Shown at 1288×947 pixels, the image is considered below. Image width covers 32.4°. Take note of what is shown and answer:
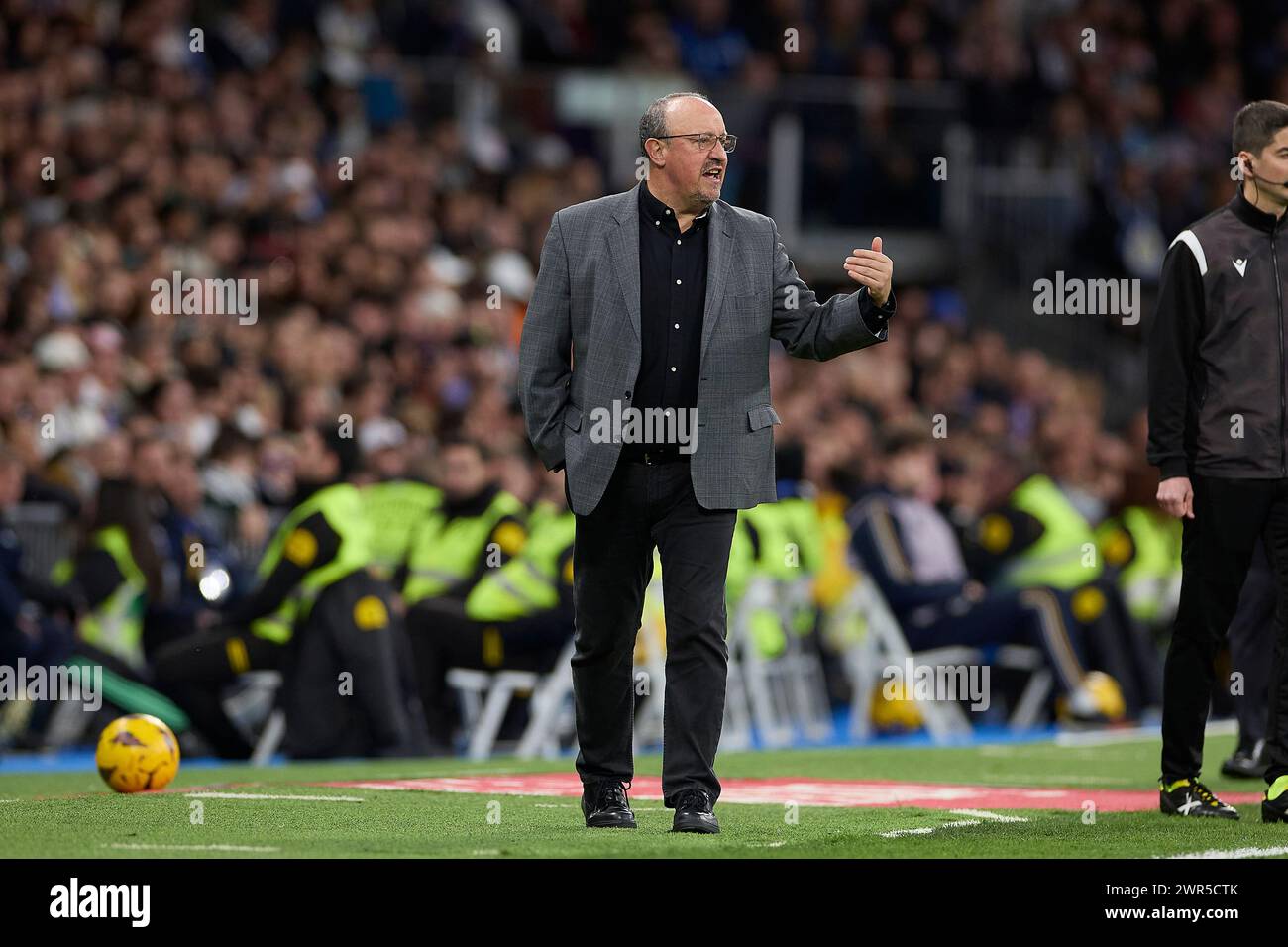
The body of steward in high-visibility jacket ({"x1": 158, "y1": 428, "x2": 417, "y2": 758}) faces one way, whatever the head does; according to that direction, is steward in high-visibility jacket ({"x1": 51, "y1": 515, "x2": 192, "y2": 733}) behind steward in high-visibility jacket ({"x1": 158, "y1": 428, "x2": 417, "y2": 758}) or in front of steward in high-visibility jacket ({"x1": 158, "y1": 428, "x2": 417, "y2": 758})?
in front

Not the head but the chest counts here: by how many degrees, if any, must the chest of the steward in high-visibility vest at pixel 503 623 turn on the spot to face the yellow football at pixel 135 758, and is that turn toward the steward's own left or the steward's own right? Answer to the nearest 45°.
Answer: approximately 90° to the steward's own left

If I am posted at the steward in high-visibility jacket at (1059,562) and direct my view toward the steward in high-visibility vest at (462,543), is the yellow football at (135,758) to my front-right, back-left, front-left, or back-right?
front-left

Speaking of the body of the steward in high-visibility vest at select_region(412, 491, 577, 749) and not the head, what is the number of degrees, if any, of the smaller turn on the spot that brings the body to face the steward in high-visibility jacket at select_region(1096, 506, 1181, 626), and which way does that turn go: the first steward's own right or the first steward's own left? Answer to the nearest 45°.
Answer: approximately 135° to the first steward's own right

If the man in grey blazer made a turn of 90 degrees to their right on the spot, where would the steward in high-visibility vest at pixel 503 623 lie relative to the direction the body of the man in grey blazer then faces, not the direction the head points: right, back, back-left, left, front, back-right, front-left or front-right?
right

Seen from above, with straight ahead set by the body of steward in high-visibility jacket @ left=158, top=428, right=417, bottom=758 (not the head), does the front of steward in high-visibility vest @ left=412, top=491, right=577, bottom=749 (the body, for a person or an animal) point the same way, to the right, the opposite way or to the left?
the same way

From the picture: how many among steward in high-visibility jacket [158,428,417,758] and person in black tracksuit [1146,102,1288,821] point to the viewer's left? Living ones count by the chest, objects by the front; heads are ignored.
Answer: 1

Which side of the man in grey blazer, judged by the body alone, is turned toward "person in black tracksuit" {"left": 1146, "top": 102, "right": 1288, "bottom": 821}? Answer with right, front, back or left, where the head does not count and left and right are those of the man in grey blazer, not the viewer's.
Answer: left

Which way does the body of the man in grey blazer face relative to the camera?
toward the camera
